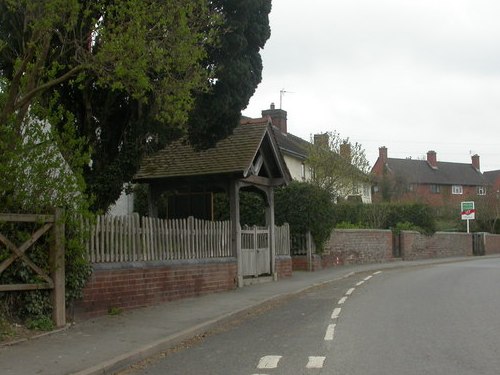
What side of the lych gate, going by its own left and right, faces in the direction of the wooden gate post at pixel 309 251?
left

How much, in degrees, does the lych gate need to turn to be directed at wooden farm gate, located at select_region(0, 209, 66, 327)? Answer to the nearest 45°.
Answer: approximately 45° to its right

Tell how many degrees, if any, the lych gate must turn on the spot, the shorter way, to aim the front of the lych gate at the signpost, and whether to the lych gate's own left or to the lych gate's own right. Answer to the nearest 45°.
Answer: approximately 90° to the lych gate's own left

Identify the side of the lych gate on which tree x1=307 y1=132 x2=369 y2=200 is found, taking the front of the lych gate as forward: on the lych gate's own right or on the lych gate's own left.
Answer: on the lych gate's own left

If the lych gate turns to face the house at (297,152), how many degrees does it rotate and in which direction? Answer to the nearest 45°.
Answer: approximately 135° to its left

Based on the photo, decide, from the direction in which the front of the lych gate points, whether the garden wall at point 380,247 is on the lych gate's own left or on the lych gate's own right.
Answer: on the lych gate's own left

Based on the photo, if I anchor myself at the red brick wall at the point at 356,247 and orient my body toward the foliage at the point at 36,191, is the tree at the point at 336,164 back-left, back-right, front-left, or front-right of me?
back-right

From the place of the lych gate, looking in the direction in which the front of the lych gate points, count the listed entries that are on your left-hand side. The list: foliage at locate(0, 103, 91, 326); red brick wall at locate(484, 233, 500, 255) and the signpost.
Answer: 2
